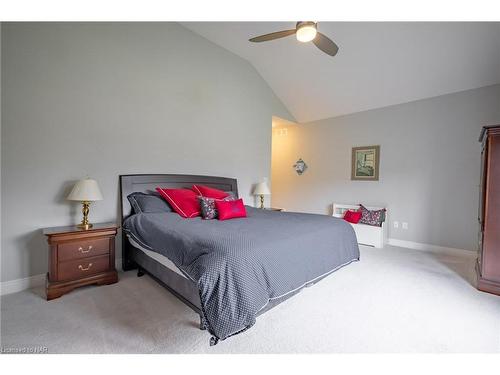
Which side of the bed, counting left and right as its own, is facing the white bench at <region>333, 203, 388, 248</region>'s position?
left

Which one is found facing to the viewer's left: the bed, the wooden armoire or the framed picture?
the wooden armoire

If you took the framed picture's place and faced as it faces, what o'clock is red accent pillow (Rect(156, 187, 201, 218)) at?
The red accent pillow is roughly at 1 o'clock from the framed picture.

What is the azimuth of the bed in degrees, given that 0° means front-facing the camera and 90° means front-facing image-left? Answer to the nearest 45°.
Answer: approximately 315°

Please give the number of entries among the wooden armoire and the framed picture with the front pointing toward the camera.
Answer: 1

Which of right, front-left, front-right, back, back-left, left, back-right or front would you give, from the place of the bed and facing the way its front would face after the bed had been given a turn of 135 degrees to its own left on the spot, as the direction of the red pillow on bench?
front-right

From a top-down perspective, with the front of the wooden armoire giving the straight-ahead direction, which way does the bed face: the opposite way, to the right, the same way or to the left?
the opposite way

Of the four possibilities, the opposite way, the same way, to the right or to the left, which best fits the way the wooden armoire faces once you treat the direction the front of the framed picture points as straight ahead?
to the right

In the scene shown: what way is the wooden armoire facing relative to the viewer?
to the viewer's left

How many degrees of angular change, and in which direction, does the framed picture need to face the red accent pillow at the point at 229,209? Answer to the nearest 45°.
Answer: approximately 45° to its right

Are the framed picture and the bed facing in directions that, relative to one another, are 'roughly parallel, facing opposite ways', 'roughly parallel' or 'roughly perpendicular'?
roughly perpendicular
